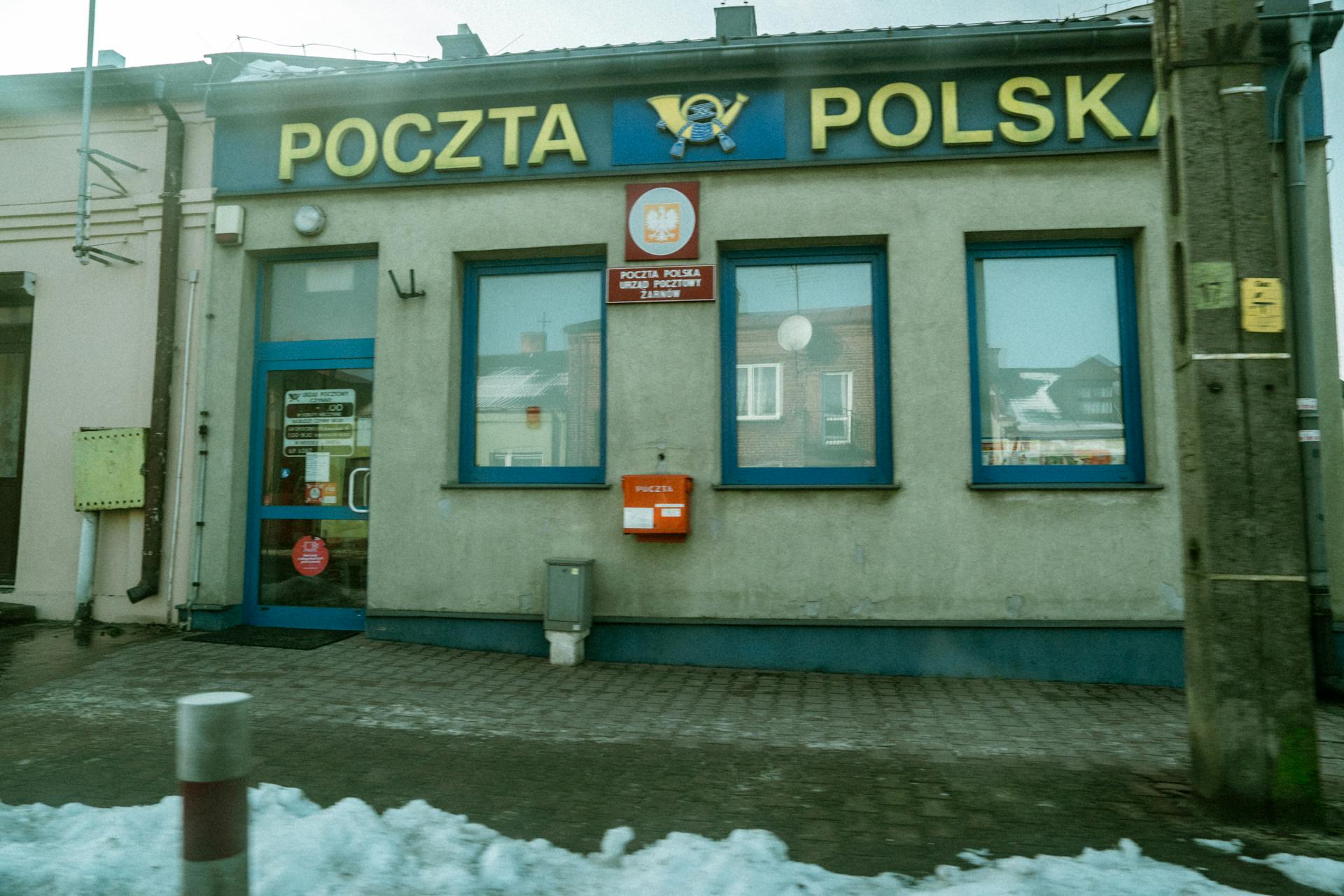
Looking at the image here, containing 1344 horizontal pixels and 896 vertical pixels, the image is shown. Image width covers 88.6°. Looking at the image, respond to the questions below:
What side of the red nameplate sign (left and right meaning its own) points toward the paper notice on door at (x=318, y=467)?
right

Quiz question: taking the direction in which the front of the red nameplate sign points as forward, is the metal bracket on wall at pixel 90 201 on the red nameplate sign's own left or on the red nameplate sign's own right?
on the red nameplate sign's own right

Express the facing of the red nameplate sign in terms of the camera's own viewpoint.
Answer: facing the viewer

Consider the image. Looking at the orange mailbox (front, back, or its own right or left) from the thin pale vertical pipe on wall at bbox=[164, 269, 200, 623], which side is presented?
right

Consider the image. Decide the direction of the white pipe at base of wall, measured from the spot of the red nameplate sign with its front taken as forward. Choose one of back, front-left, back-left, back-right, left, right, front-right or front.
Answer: right

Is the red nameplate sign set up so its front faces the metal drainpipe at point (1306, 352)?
no

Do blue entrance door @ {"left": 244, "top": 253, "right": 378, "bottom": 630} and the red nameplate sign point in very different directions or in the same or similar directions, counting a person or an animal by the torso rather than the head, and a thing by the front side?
same or similar directions

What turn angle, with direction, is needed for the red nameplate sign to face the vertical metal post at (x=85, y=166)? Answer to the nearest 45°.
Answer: approximately 90° to its right

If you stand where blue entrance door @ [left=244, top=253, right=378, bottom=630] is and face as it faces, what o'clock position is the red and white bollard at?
The red and white bollard is roughly at 12 o'clock from the blue entrance door.

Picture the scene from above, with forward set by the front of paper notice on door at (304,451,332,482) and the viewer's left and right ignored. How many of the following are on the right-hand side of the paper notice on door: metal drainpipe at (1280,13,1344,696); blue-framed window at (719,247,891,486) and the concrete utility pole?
0

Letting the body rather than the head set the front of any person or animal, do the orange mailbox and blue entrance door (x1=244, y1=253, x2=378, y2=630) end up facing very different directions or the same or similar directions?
same or similar directions

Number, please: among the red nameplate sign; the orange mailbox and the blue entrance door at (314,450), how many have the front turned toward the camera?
3

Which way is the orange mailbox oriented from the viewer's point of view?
toward the camera

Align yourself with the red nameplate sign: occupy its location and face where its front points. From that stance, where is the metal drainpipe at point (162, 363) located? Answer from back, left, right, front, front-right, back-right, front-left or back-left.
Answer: right

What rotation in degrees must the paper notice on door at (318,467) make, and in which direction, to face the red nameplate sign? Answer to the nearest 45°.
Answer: approximately 45° to its left

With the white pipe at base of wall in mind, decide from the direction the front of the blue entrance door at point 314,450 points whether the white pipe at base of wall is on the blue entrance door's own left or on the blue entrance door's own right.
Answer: on the blue entrance door's own right
